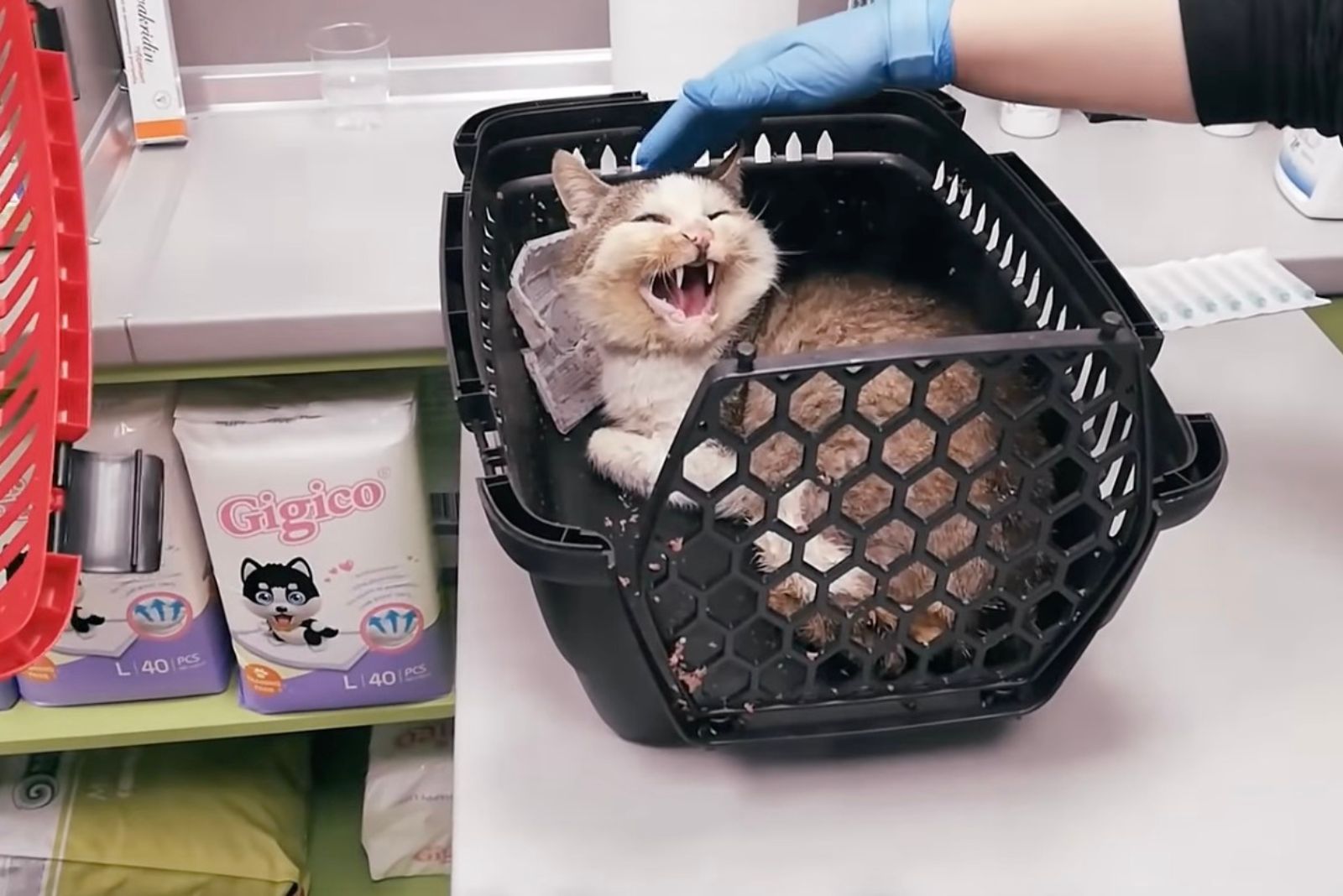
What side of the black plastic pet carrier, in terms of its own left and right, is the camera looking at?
front

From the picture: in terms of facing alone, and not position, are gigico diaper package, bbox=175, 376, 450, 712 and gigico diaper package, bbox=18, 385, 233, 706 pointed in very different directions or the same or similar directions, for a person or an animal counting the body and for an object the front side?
same or similar directions

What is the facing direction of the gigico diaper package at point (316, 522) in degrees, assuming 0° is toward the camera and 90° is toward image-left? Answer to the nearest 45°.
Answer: approximately 0°

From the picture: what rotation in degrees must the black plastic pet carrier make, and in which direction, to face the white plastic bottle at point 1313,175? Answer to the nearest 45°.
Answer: approximately 135° to its left

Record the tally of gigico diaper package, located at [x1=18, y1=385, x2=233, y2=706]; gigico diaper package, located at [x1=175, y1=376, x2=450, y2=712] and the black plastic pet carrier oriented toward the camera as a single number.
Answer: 3

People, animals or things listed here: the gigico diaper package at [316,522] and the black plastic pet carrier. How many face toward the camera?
2

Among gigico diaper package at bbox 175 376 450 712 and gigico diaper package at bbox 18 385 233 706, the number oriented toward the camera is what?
2

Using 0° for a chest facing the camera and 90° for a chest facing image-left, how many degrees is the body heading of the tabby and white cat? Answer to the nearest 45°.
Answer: approximately 45°
